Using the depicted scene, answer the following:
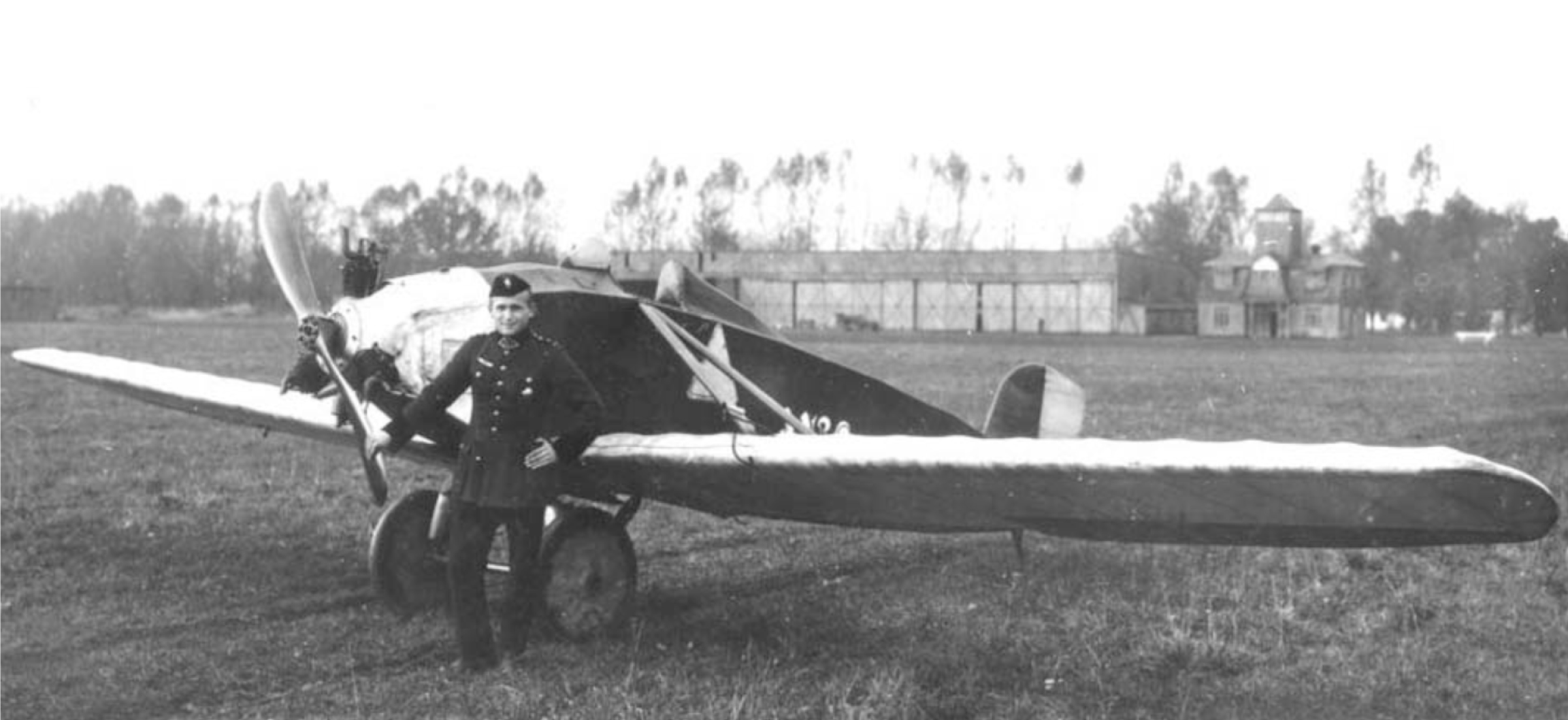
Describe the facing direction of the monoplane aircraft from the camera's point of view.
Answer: facing the viewer and to the left of the viewer
